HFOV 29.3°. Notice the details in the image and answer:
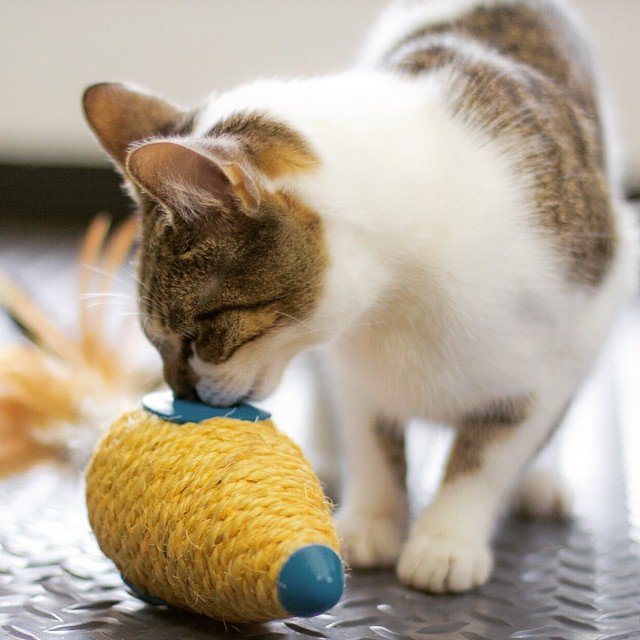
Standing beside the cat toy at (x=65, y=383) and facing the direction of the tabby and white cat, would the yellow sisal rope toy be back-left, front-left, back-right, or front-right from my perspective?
front-right

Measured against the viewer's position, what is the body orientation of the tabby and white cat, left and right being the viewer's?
facing the viewer and to the left of the viewer
